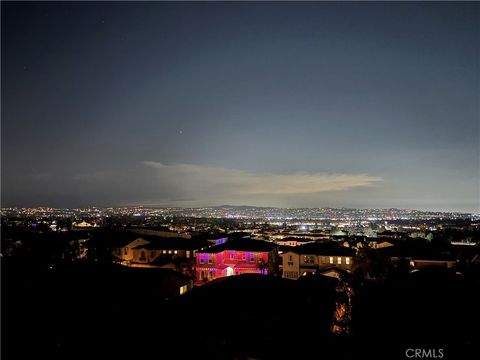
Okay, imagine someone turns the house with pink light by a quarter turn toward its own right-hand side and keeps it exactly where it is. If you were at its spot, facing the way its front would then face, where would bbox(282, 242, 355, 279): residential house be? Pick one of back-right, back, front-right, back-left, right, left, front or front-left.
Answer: back

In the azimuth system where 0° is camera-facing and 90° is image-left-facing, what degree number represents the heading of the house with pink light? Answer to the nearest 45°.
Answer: approximately 0°
